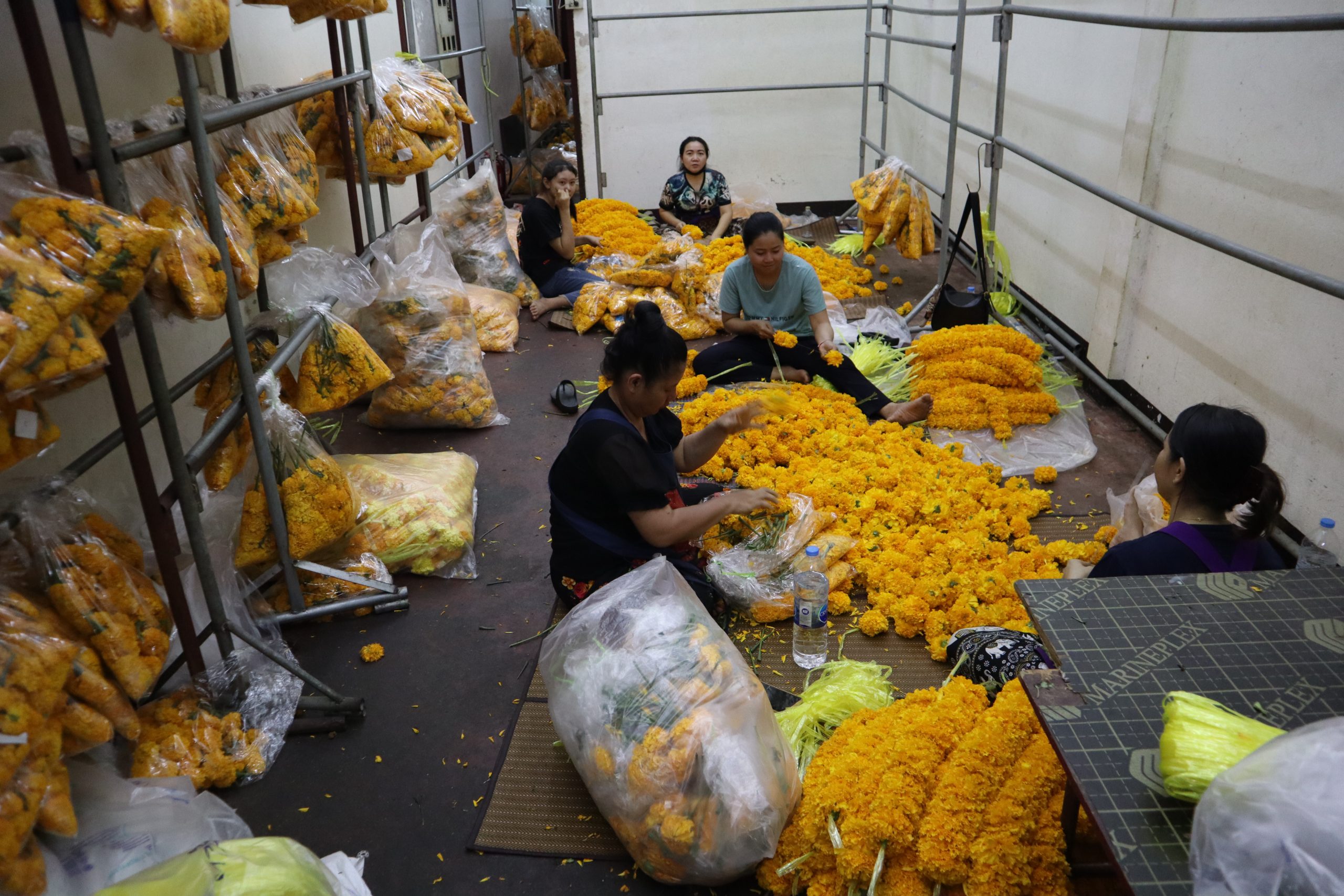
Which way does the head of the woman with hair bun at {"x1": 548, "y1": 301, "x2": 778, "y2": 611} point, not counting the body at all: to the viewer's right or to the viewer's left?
to the viewer's right

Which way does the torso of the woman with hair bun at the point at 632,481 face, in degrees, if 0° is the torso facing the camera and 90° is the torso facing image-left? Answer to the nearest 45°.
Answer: approximately 270°

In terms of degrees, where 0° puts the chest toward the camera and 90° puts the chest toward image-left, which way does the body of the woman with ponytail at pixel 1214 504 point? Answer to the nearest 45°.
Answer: approximately 135°

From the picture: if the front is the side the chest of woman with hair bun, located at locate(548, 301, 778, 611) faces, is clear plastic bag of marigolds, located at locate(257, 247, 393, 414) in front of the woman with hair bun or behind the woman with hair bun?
behind

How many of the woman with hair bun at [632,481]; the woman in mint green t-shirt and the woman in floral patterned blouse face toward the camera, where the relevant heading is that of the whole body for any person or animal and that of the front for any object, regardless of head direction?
2

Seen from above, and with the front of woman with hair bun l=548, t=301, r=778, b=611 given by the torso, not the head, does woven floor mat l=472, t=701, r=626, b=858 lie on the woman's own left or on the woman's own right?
on the woman's own right

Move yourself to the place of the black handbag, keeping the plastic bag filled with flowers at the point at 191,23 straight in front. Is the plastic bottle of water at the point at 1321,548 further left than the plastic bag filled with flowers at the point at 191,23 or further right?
left

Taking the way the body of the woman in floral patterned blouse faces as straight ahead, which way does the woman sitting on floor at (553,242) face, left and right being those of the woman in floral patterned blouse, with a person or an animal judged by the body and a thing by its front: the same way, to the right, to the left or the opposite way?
to the left

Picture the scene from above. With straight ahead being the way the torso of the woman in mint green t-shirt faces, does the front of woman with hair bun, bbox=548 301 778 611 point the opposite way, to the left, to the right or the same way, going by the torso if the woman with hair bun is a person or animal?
to the left
